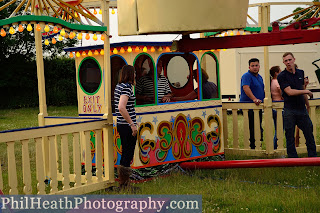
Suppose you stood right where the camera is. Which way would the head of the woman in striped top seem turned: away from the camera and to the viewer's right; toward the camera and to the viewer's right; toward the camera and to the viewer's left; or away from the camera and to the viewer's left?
away from the camera and to the viewer's right

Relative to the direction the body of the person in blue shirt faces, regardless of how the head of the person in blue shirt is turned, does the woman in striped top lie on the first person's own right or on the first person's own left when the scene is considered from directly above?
on the first person's own right

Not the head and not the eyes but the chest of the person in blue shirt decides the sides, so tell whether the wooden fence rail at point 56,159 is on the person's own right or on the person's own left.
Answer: on the person's own right
